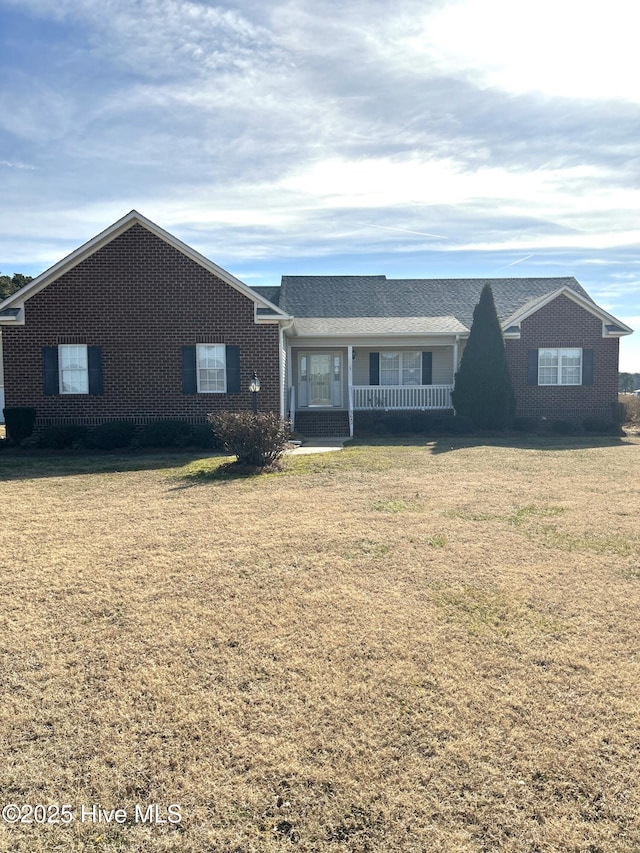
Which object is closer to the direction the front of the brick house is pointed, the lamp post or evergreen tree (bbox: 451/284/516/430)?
the lamp post

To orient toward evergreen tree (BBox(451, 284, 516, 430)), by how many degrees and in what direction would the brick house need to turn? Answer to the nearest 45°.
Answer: approximately 90° to its left

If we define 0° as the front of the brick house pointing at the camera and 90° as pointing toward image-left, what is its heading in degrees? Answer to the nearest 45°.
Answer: approximately 0°

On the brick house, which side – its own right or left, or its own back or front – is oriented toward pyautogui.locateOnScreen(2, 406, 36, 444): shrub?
right
